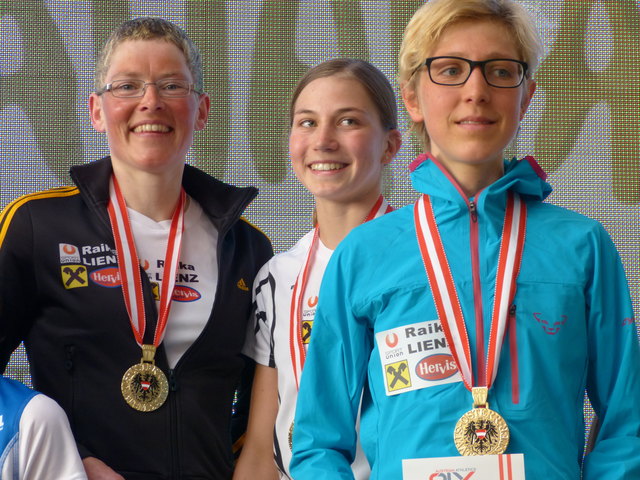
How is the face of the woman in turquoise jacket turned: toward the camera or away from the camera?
toward the camera

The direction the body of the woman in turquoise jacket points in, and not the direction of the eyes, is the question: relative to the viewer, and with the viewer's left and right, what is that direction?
facing the viewer
